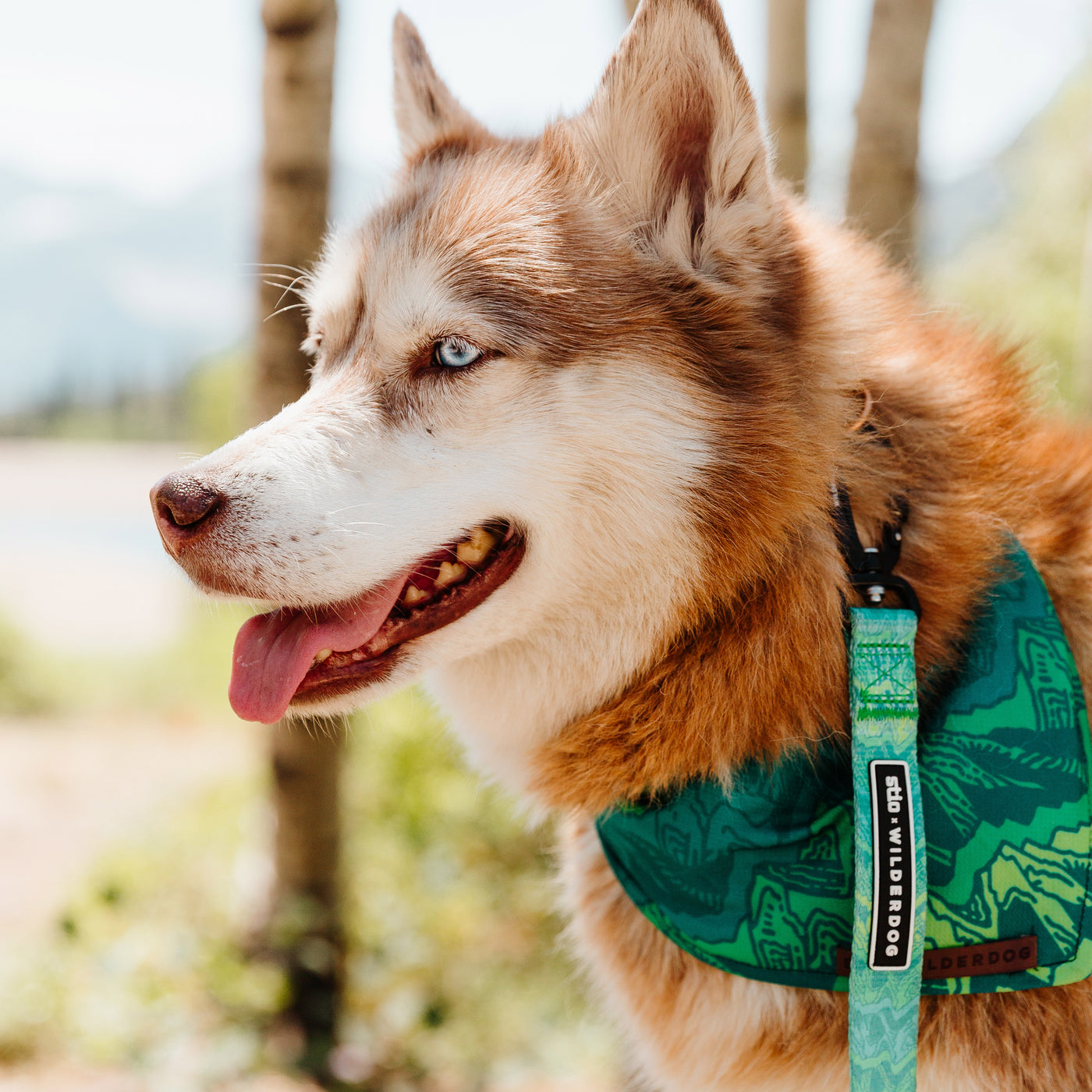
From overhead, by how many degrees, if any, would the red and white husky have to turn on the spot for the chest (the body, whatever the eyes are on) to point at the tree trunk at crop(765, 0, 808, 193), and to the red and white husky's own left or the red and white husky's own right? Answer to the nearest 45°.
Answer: approximately 90° to the red and white husky's own right

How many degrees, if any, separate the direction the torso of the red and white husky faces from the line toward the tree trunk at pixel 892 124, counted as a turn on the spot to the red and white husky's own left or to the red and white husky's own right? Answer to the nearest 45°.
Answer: approximately 135° to the red and white husky's own right

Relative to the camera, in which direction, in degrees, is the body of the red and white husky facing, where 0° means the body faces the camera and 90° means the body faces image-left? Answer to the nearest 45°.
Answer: approximately 90°

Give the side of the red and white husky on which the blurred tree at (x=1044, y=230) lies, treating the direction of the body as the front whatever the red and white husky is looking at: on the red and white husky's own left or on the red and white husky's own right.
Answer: on the red and white husky's own right

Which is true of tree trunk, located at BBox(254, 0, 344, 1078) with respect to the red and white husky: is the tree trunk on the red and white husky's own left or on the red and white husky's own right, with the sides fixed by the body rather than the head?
on the red and white husky's own right
